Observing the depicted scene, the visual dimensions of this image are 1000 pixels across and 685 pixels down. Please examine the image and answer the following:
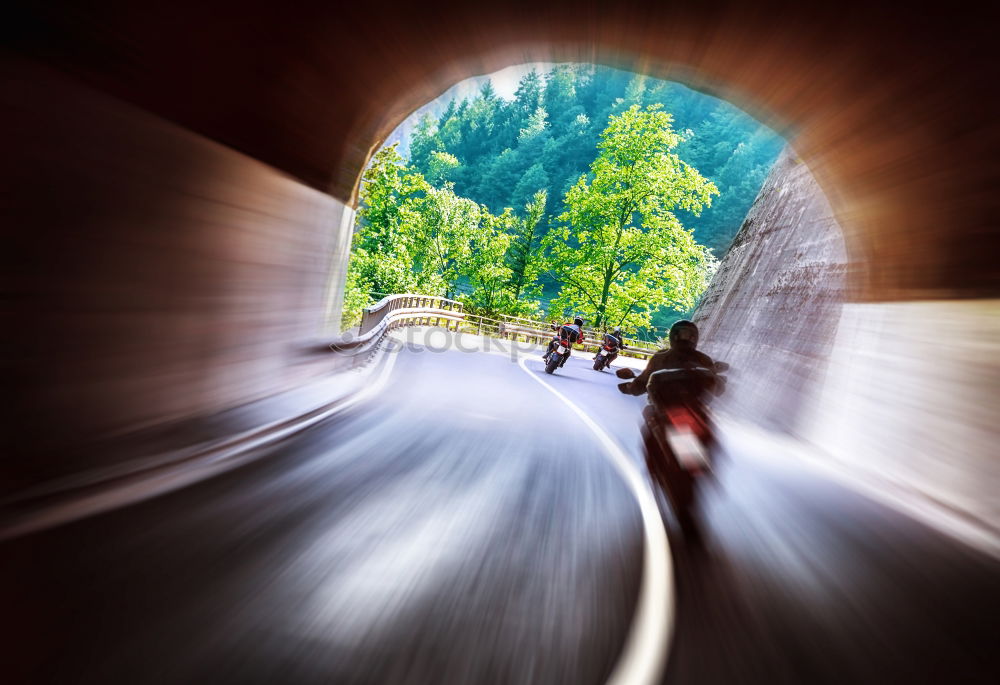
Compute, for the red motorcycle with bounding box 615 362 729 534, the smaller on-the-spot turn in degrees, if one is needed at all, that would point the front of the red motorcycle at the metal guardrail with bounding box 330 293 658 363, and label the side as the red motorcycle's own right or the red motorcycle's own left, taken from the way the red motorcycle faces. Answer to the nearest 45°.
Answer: approximately 45° to the red motorcycle's own left

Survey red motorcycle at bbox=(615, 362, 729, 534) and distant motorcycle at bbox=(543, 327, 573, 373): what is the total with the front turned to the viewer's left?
0

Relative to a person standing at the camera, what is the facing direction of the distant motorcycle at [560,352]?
facing away from the viewer and to the right of the viewer

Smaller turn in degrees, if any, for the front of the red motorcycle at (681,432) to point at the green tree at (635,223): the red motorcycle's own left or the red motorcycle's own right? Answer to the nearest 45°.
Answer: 0° — it already faces it

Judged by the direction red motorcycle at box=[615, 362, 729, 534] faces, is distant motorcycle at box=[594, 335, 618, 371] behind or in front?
in front

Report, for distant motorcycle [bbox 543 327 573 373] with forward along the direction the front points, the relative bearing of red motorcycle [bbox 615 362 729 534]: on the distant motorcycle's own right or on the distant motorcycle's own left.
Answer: on the distant motorcycle's own right

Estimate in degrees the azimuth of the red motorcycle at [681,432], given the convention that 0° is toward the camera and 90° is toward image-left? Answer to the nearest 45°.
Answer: approximately 180°

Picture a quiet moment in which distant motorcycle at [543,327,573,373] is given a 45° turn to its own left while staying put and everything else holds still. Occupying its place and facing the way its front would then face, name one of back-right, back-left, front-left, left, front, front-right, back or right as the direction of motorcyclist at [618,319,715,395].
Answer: back

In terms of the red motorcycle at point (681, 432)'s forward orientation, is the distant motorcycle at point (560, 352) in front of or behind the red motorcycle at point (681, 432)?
in front

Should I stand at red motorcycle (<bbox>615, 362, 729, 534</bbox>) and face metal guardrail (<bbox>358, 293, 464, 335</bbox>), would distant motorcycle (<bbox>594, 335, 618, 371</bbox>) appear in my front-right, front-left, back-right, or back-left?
front-right
